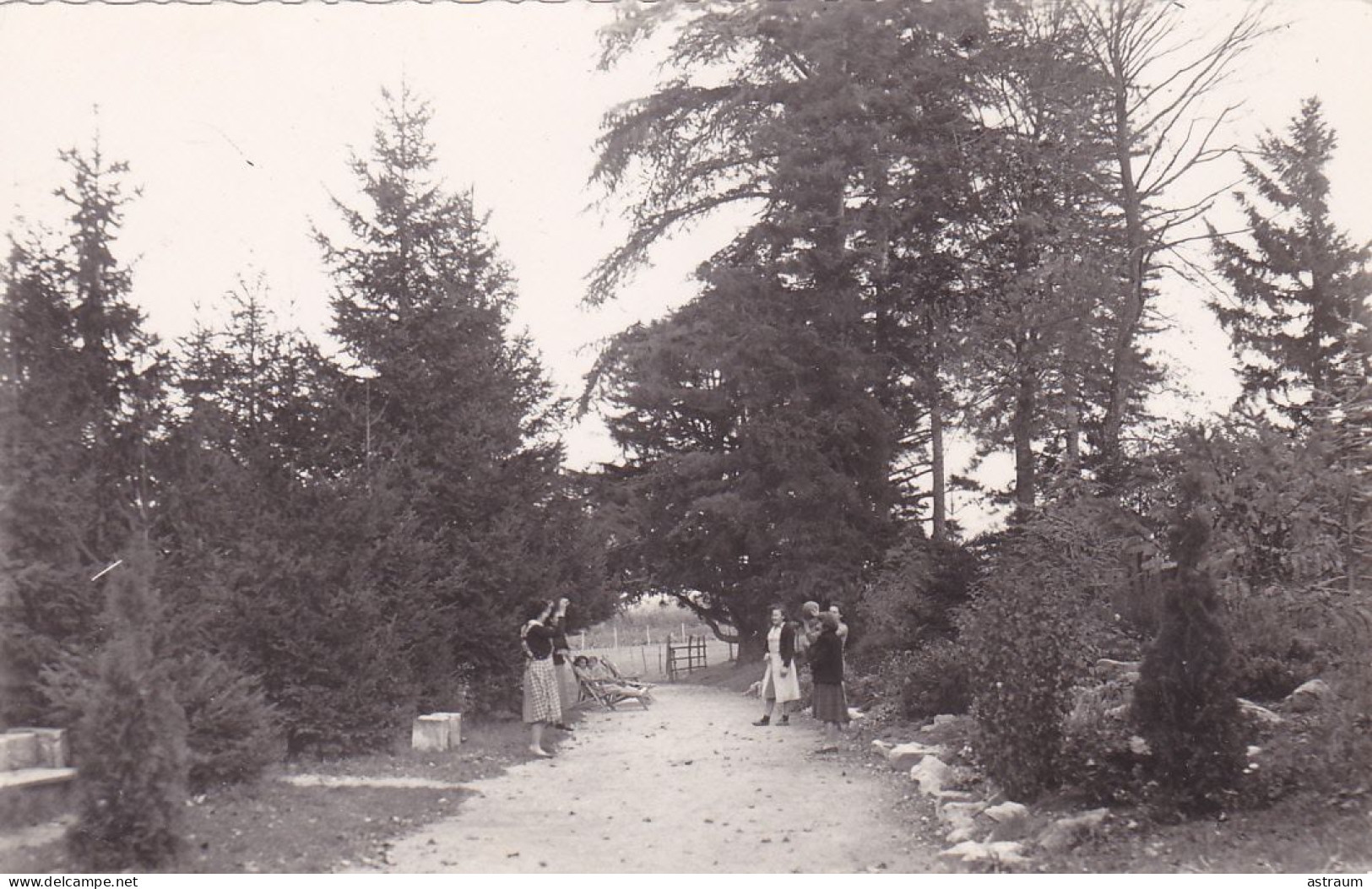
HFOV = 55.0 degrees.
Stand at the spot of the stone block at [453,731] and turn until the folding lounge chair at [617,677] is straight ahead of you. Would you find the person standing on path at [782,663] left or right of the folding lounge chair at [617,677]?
right

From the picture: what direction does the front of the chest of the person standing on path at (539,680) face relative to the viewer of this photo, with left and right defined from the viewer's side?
facing to the right of the viewer

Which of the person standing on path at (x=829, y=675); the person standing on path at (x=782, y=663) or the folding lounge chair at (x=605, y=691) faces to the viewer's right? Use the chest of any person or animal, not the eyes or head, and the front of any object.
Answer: the folding lounge chair

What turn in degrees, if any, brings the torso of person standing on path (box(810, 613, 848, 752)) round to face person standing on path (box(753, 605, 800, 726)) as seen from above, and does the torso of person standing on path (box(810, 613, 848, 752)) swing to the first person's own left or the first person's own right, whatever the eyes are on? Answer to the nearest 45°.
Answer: approximately 45° to the first person's own right

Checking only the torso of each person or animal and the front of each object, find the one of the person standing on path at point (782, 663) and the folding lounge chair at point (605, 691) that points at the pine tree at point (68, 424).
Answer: the person standing on path

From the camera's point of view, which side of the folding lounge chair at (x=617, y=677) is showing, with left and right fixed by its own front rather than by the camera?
right

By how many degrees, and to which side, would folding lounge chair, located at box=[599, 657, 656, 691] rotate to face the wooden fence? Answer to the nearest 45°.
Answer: approximately 90° to its left

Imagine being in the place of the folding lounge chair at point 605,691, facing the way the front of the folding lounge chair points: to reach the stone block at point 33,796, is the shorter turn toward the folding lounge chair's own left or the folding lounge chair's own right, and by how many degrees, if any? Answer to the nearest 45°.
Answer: approximately 90° to the folding lounge chair's own right

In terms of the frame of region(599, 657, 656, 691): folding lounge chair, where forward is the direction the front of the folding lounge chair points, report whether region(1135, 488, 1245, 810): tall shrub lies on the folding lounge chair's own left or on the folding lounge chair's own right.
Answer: on the folding lounge chair's own right

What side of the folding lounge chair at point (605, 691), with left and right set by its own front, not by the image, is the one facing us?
right
